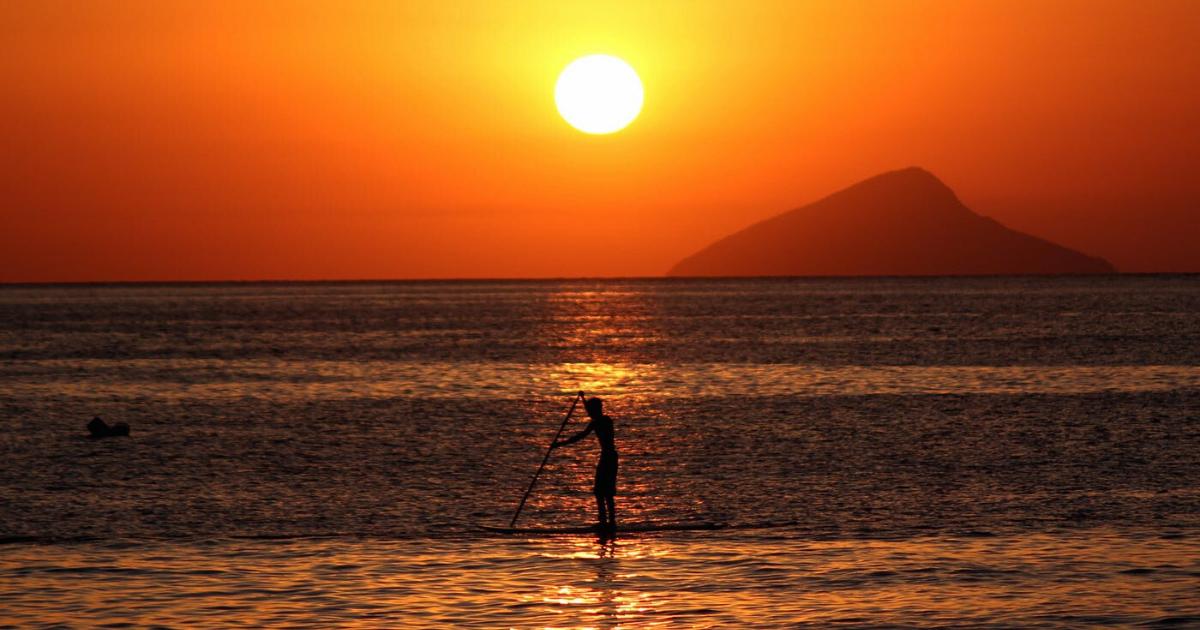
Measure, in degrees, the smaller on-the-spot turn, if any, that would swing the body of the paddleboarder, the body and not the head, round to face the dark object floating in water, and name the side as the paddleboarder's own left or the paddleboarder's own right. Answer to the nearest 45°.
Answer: approximately 45° to the paddleboarder's own right

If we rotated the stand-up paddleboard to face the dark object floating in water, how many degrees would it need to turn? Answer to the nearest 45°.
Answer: approximately 45° to its right

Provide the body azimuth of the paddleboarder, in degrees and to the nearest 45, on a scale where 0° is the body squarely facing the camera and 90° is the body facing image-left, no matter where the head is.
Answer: approximately 90°

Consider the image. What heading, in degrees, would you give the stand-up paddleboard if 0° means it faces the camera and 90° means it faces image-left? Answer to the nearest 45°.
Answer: approximately 90°
